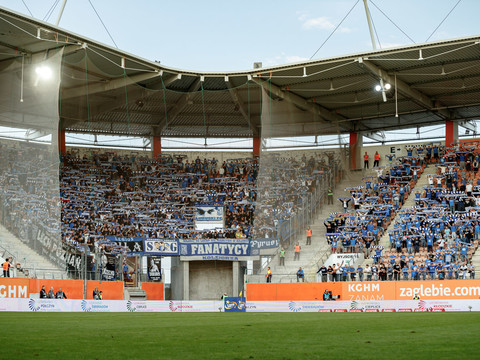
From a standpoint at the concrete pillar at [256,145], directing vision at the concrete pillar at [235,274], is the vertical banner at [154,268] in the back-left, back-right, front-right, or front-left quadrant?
front-right

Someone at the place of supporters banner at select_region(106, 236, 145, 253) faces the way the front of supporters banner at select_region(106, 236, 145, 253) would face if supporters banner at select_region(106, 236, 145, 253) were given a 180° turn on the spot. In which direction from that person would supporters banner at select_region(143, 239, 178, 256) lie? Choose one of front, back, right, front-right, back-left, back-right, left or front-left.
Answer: right

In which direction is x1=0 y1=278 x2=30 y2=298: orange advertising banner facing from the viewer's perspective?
toward the camera

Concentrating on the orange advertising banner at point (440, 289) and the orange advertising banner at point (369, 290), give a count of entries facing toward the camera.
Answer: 2

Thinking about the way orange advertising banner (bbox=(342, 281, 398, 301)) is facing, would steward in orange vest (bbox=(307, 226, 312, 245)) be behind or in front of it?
behind

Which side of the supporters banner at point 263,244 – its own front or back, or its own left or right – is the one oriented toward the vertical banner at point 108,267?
right

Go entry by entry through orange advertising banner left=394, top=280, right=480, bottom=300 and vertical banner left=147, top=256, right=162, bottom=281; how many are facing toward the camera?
2

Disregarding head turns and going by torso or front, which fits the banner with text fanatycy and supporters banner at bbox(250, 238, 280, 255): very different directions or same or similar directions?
same or similar directions

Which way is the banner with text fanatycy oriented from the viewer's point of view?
toward the camera

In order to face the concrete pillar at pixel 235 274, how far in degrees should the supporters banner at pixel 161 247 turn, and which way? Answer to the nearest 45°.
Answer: approximately 90° to its left

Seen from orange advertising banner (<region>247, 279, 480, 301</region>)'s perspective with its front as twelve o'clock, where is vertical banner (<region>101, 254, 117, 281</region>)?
The vertical banner is roughly at 3 o'clock from the orange advertising banner.

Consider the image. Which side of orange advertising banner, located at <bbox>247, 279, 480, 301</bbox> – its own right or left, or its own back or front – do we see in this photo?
front

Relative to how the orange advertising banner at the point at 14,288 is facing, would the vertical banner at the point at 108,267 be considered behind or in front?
behind

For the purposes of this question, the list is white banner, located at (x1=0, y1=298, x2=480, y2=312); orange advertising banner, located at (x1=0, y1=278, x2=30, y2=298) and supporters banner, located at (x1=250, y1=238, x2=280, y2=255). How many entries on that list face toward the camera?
3

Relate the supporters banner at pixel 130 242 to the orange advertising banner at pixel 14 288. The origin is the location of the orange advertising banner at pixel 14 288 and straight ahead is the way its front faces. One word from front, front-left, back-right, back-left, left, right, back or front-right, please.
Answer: back-left

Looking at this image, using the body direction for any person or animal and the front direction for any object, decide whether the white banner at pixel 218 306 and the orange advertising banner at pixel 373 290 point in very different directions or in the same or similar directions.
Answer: same or similar directions

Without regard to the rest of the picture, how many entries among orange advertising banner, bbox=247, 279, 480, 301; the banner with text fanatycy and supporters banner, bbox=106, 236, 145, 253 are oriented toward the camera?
3
